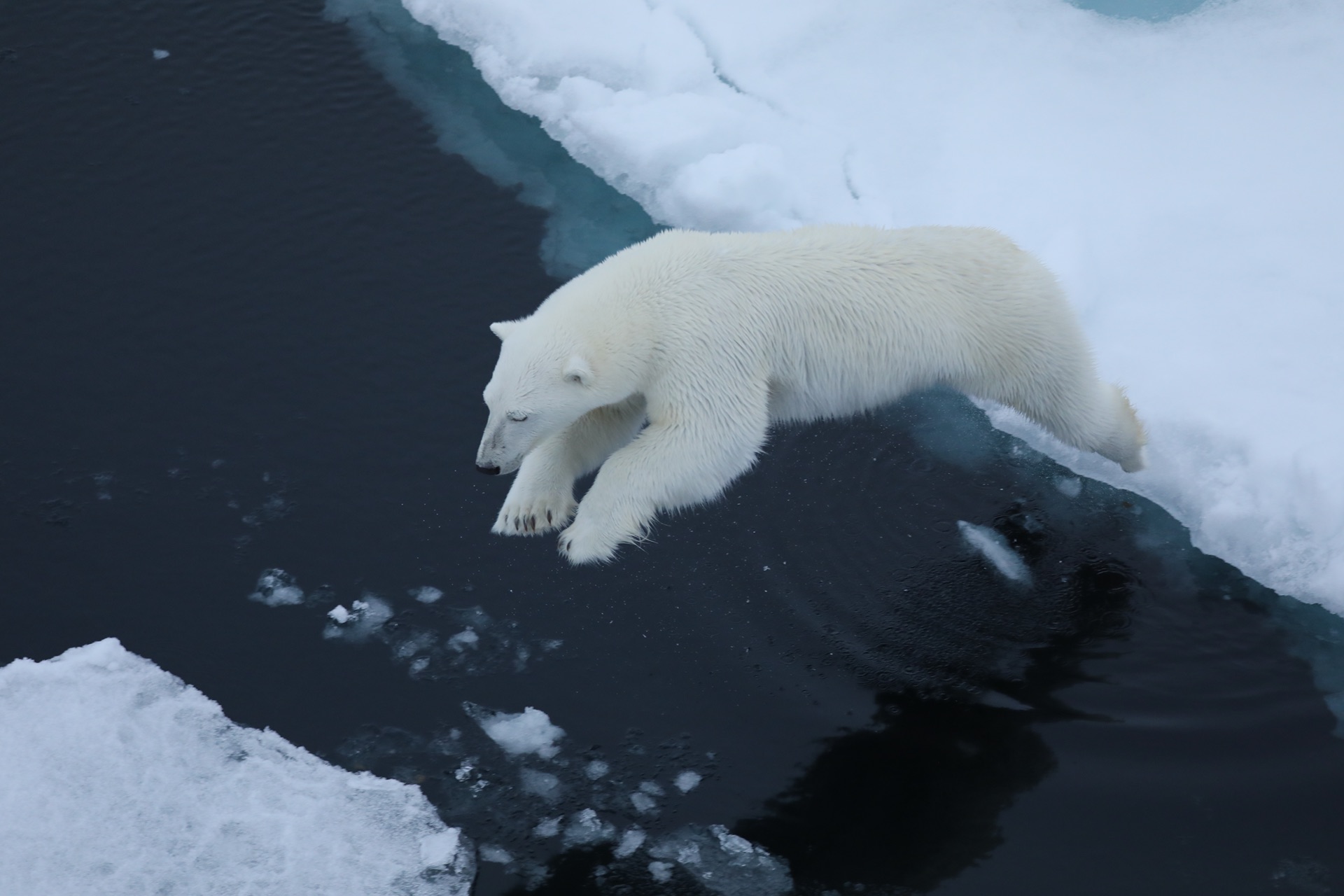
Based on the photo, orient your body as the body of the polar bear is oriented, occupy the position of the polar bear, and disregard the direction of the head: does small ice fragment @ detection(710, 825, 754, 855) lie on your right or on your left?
on your left

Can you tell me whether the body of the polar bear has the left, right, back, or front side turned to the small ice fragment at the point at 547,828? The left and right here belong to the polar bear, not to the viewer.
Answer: left

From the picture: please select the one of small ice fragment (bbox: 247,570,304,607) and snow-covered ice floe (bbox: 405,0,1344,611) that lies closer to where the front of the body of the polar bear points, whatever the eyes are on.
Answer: the small ice fragment

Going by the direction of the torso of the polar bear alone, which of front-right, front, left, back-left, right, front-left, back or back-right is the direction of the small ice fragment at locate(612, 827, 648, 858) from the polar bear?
left

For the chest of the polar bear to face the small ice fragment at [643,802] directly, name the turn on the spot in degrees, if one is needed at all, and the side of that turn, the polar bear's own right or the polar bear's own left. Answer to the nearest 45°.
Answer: approximately 90° to the polar bear's own left

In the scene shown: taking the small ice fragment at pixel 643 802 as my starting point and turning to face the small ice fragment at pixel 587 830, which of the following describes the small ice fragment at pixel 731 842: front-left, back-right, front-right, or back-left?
back-left

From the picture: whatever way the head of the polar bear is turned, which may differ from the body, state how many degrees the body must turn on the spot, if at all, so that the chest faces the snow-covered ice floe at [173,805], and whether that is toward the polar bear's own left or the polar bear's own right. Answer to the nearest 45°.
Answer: approximately 45° to the polar bear's own left

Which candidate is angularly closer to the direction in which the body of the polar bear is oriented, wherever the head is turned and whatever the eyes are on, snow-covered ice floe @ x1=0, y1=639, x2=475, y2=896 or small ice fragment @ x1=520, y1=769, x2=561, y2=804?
the snow-covered ice floe

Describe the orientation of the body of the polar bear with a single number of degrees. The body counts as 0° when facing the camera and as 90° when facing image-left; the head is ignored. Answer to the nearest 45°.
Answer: approximately 90°
